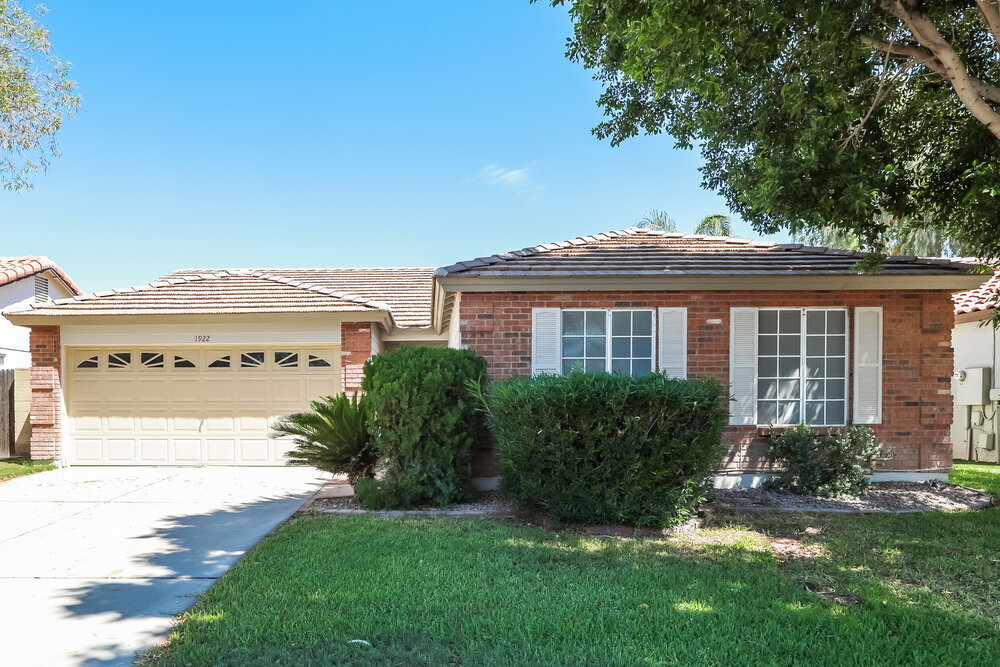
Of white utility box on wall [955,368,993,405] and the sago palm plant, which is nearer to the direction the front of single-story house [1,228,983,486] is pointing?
the sago palm plant

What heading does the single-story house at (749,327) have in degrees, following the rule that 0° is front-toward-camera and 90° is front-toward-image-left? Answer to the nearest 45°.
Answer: approximately 0°

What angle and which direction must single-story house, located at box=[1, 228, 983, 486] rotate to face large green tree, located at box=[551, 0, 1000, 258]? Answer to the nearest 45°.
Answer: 0° — it already faces it

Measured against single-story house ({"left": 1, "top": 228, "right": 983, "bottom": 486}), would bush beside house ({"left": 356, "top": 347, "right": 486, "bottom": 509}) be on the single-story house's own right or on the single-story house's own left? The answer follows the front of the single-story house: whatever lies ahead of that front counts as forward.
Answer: on the single-story house's own right

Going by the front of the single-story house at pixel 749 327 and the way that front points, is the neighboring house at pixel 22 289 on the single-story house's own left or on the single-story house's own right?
on the single-story house's own right

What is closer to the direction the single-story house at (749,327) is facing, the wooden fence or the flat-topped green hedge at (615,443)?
the flat-topped green hedge
